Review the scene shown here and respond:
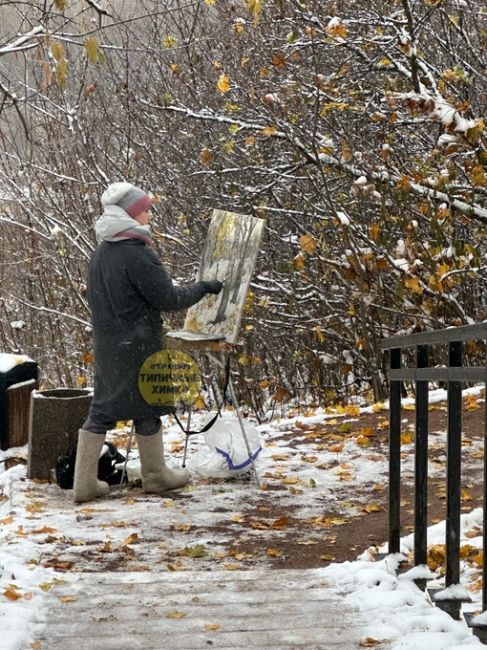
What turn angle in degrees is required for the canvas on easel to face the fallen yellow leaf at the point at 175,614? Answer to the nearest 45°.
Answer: approximately 45° to its left

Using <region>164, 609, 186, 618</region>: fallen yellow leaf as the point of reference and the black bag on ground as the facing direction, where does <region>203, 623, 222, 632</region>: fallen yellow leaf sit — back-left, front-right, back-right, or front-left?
back-right

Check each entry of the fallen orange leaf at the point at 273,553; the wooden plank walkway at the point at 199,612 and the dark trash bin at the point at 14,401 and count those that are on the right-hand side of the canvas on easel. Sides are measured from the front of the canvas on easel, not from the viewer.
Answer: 1

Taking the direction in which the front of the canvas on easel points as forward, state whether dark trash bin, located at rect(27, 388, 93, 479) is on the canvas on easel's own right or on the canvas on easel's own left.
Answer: on the canvas on easel's own right

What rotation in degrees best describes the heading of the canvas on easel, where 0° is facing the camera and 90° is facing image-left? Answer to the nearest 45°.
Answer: approximately 45°
